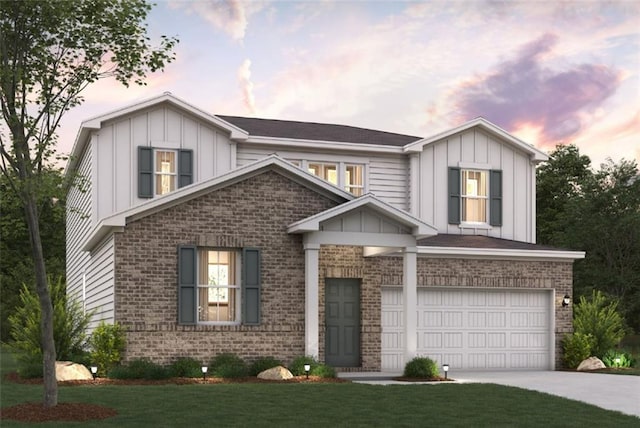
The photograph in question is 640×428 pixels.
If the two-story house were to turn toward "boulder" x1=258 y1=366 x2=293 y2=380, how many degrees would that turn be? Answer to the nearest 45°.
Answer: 0° — it already faces it

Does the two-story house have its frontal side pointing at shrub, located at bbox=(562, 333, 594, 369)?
no

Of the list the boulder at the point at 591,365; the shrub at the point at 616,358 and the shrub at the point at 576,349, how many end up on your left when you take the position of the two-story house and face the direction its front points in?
3

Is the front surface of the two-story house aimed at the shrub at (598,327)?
no

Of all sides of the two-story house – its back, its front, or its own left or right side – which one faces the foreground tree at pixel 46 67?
front

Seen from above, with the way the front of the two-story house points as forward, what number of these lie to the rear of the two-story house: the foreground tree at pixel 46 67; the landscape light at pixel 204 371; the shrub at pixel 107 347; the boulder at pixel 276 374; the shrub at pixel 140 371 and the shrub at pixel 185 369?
0

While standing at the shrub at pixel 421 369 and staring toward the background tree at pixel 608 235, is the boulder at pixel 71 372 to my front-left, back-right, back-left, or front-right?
back-left

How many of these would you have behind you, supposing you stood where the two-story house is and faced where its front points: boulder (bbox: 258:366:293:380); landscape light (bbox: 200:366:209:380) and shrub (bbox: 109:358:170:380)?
0

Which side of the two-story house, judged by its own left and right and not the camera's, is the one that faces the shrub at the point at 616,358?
left

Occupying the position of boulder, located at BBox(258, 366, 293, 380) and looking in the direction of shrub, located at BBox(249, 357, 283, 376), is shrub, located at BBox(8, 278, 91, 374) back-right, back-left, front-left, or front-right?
front-left

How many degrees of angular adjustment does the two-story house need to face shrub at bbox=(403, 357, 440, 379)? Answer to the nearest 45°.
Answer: approximately 45° to its left

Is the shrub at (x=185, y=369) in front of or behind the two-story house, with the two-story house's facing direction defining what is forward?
in front

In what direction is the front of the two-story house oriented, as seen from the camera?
facing the viewer

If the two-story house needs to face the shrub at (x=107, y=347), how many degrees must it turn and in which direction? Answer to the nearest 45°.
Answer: approximately 45° to its right

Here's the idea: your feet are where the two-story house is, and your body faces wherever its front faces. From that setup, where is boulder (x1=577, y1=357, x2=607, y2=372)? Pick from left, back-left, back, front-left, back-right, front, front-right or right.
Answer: left

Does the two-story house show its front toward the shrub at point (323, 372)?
yes

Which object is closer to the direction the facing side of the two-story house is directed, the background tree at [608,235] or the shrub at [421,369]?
the shrub

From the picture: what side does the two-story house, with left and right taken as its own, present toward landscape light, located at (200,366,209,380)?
front
